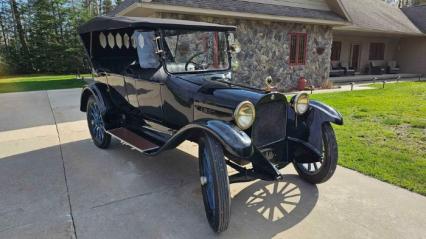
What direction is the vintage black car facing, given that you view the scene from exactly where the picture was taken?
facing the viewer and to the right of the viewer

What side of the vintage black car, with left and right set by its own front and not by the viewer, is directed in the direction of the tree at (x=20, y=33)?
back

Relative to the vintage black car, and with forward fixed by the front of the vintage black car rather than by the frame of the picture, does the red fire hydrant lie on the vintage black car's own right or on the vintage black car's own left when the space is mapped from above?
on the vintage black car's own left

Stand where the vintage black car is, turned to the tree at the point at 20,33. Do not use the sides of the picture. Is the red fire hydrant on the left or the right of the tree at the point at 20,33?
right
